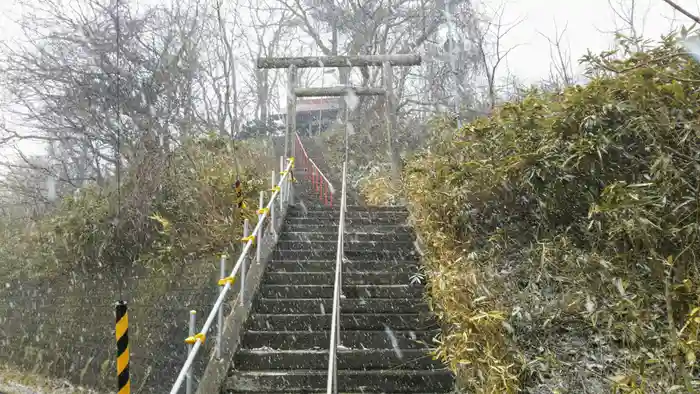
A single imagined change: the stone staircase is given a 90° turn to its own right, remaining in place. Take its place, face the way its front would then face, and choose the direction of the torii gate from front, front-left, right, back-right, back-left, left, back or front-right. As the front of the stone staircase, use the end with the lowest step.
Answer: right

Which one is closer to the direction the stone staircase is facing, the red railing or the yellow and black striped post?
the yellow and black striped post

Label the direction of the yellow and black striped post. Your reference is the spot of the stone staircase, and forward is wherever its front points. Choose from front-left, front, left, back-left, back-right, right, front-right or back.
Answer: front-right

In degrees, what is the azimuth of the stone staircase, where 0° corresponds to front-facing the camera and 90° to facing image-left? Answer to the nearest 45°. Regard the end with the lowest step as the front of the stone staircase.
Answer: approximately 0°

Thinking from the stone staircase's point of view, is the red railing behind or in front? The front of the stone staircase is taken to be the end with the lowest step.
behind
